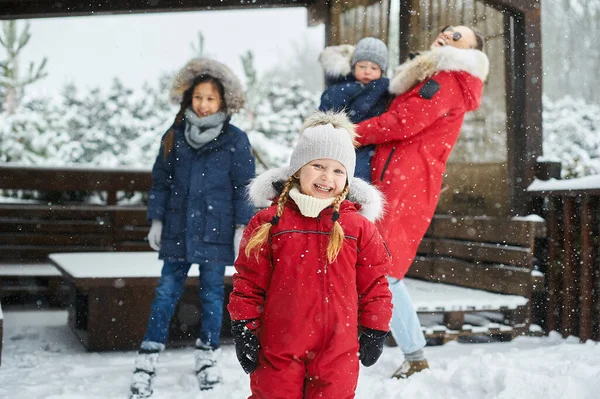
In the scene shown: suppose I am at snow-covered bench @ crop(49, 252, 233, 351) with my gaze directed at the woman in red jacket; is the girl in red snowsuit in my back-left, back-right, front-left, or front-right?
front-right

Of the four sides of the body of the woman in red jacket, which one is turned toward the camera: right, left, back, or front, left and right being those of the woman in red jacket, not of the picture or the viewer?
left

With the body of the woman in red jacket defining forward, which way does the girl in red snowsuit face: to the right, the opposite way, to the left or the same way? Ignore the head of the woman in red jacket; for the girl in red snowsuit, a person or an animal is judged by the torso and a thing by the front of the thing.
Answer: to the left

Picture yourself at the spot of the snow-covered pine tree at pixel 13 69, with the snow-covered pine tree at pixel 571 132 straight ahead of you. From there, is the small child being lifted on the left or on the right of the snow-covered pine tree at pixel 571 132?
right

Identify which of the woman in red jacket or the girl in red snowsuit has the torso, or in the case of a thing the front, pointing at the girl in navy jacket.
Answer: the woman in red jacket

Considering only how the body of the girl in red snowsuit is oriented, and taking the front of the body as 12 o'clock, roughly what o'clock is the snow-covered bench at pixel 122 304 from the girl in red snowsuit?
The snow-covered bench is roughly at 5 o'clock from the girl in red snowsuit.

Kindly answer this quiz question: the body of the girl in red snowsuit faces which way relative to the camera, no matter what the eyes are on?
toward the camera

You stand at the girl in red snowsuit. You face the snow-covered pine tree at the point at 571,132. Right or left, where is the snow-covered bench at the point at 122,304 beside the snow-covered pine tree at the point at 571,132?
left

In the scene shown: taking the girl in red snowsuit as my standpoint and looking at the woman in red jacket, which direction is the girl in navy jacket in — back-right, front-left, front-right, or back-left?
front-left

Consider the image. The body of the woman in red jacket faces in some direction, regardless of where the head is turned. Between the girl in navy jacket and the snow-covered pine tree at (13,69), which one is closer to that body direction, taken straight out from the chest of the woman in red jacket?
the girl in navy jacket

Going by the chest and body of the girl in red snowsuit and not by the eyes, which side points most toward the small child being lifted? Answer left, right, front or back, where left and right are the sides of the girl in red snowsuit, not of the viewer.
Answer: back

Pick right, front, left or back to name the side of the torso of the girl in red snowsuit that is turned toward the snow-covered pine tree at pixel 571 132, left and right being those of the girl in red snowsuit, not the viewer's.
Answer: back

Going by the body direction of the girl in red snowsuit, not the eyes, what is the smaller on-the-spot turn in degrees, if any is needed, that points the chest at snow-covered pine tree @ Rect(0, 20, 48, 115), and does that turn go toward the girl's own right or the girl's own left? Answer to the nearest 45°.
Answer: approximately 135° to the girl's own right

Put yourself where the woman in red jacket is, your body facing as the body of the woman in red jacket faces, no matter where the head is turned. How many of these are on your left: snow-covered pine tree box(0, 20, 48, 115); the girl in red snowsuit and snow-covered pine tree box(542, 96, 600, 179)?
1

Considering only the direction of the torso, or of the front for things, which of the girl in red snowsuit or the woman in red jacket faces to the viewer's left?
the woman in red jacket
